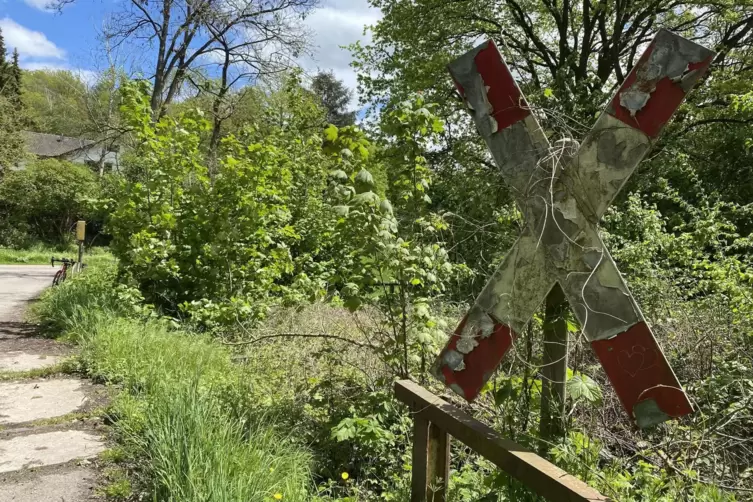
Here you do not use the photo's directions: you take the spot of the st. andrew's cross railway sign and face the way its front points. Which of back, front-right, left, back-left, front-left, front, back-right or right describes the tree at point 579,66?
back

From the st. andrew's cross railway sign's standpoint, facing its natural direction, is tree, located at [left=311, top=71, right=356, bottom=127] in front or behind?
behind

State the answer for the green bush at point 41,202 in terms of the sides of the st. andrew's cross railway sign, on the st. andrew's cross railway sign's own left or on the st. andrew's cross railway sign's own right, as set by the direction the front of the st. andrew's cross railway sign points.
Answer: on the st. andrew's cross railway sign's own right

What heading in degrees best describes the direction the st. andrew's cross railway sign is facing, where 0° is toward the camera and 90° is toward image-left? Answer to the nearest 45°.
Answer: approximately 0°
